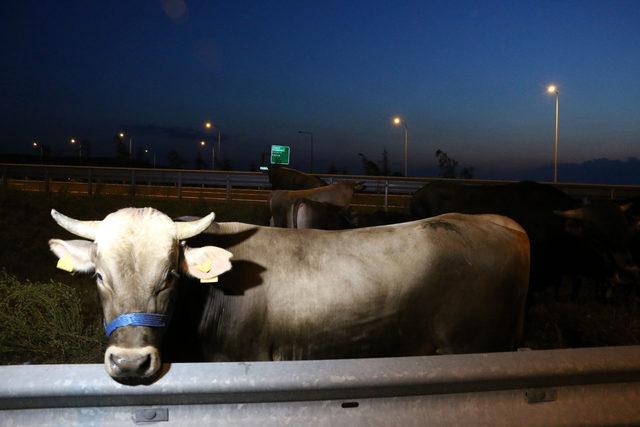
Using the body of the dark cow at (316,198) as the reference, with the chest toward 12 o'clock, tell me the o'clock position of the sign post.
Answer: The sign post is roughly at 9 o'clock from the dark cow.

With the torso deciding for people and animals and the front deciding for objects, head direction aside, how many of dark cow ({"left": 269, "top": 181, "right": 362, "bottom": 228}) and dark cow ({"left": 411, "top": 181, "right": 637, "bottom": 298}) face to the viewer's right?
2

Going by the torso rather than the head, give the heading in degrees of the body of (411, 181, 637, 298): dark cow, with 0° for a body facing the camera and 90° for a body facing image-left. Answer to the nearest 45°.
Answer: approximately 270°

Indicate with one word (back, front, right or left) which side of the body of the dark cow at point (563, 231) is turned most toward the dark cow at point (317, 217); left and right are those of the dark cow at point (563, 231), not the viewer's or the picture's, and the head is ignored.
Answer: back

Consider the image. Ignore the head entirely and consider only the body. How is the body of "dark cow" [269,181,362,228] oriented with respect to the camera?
to the viewer's right

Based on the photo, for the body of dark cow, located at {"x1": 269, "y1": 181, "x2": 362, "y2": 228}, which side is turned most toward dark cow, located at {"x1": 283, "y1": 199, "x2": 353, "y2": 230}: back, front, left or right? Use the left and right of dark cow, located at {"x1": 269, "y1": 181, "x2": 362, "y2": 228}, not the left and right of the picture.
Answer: right
